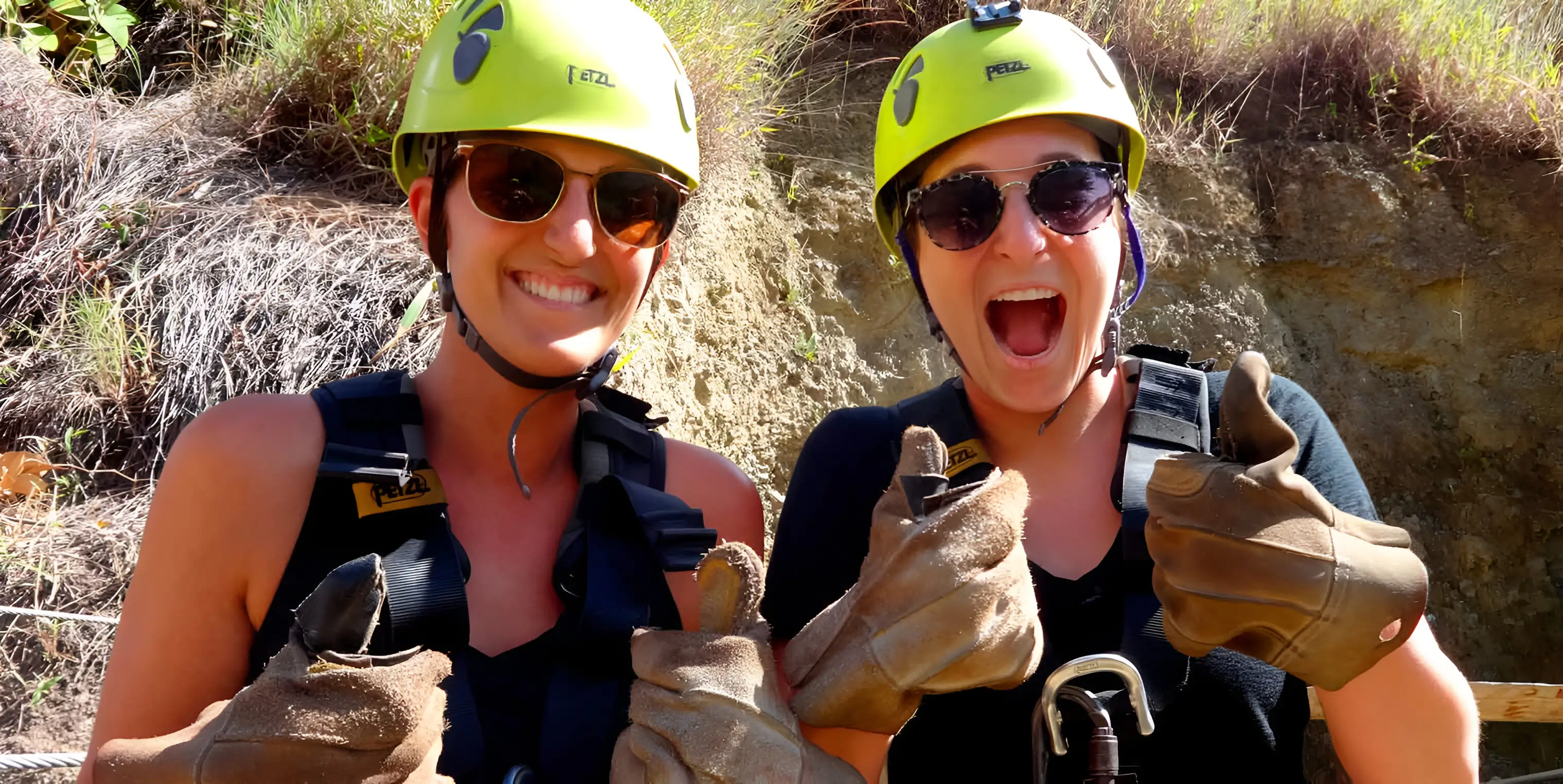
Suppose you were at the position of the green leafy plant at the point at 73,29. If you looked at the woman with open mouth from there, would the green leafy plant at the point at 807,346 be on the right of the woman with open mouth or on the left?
left

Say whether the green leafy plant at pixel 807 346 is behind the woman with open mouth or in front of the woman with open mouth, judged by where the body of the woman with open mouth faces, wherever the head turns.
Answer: behind

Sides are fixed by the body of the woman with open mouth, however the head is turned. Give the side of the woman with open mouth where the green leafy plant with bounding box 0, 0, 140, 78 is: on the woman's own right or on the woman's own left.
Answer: on the woman's own right

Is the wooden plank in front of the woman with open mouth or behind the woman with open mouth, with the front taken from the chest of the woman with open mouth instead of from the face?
behind

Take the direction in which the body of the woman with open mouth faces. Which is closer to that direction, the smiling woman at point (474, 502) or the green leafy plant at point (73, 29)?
the smiling woman

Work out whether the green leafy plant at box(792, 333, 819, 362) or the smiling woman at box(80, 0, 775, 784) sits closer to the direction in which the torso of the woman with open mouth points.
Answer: the smiling woman

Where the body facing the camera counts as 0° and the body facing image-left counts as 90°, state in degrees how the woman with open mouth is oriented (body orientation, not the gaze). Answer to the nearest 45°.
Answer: approximately 0°

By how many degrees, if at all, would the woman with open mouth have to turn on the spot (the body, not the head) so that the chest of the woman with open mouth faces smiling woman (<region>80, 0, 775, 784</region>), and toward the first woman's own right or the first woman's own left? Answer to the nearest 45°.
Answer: approximately 90° to the first woman's own right

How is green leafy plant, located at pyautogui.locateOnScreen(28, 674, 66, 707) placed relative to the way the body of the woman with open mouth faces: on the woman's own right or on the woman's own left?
on the woman's own right
